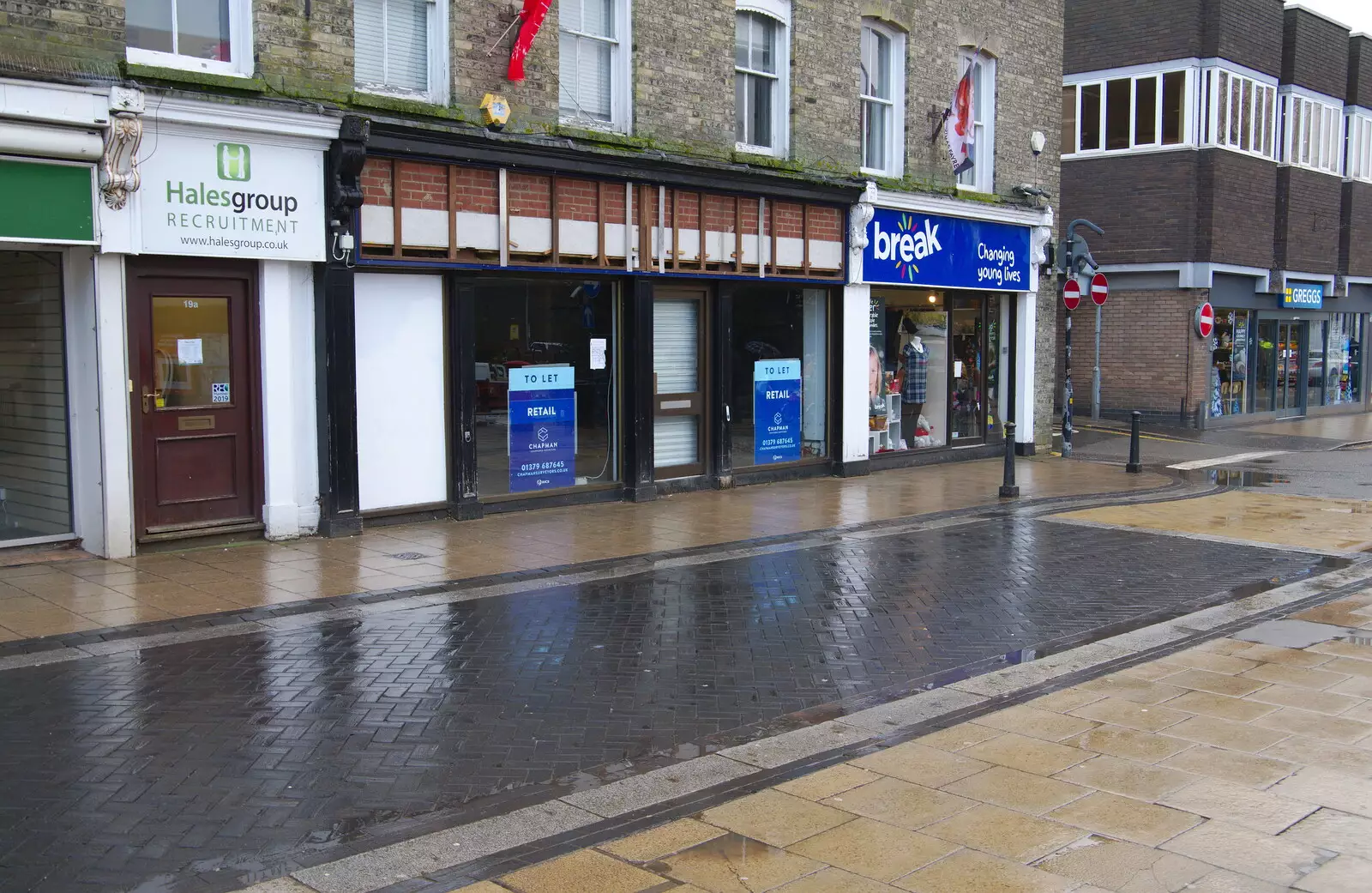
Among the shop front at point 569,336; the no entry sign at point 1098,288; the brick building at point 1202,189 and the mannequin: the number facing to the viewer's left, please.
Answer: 0

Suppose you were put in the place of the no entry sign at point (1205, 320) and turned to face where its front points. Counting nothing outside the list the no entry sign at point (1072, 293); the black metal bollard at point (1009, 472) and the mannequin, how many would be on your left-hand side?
0

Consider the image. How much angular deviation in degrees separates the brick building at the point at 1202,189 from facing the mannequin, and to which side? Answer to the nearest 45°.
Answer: approximately 45° to its right

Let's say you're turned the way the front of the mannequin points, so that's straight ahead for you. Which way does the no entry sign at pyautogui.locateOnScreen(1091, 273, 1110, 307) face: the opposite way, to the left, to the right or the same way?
the same way

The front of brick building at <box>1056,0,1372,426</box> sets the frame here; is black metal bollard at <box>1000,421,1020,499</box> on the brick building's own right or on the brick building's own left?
on the brick building's own right

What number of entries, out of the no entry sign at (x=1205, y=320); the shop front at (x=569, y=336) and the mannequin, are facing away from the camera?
0

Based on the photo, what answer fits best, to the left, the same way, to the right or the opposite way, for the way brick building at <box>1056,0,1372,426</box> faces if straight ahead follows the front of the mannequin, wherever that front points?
the same way

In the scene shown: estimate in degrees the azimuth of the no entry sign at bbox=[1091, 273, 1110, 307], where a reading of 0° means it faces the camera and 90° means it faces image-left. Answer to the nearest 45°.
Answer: approximately 315°

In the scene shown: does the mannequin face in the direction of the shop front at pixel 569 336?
no

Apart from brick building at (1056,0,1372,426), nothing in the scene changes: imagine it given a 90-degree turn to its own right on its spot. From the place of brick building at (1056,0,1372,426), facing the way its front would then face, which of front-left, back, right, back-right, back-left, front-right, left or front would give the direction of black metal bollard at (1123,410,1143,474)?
front-left

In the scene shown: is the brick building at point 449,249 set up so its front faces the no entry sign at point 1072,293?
no

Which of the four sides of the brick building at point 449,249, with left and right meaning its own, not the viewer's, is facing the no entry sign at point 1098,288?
left

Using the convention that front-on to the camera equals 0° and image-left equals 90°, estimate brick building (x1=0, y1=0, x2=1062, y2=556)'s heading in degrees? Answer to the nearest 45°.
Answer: approximately 315°

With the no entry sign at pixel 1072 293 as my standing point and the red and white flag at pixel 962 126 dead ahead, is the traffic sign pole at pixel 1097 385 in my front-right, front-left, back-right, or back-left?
back-right

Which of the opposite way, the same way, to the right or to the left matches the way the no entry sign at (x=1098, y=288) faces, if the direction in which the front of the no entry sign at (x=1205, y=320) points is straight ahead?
the same way

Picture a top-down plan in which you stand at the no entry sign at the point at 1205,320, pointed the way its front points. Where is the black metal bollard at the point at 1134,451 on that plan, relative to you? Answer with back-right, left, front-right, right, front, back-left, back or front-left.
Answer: front-right

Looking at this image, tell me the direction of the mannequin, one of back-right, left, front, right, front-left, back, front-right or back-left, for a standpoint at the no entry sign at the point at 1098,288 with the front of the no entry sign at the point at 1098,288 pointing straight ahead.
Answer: right

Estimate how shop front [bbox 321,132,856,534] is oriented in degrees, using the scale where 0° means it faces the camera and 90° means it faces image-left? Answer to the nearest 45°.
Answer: approximately 315°

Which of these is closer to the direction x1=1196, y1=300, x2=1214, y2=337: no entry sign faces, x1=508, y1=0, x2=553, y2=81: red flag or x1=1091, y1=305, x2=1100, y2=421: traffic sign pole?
the red flag

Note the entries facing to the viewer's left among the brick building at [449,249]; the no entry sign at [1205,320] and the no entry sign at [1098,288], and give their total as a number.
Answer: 0

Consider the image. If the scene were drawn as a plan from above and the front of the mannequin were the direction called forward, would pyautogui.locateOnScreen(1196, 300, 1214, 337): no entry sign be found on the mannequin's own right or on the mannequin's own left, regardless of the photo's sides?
on the mannequin's own left

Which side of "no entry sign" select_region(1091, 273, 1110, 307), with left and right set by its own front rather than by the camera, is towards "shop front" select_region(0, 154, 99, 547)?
right
